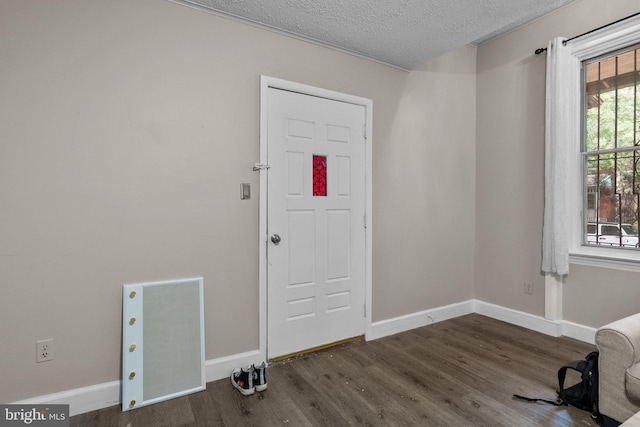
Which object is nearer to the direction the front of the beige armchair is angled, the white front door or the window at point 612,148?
the white front door

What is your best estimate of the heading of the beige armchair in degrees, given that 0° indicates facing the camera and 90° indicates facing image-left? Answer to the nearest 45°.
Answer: approximately 45°

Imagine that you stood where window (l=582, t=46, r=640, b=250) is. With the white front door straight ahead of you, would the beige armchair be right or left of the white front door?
left

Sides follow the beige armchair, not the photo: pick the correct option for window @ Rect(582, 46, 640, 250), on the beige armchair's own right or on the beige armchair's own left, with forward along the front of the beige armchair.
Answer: on the beige armchair's own right

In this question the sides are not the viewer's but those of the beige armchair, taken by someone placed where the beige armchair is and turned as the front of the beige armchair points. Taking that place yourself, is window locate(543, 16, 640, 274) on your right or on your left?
on your right

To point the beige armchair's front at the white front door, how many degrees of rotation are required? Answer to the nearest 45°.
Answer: approximately 45° to its right

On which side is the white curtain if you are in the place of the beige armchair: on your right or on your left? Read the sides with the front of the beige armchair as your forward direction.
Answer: on your right
